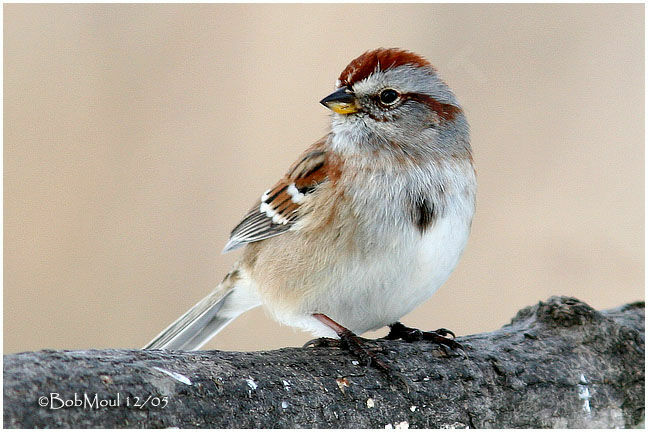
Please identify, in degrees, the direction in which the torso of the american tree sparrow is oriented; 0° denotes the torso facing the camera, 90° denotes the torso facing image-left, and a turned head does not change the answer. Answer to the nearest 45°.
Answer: approximately 315°
